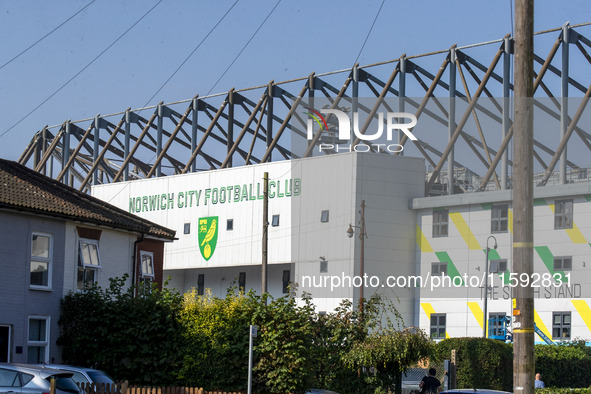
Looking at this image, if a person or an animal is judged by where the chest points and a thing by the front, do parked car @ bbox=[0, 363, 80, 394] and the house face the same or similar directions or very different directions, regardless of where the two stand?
very different directions

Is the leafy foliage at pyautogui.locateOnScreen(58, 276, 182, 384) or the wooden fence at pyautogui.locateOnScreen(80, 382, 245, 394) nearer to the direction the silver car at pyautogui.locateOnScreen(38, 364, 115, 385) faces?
the wooden fence

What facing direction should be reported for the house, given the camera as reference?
facing the viewer and to the right of the viewer

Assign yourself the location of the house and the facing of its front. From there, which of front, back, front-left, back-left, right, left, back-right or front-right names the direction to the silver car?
front-right
